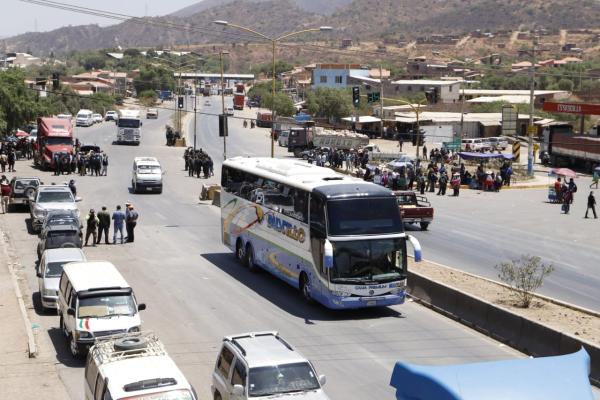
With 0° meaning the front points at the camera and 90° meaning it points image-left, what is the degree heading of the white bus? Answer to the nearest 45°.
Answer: approximately 315°

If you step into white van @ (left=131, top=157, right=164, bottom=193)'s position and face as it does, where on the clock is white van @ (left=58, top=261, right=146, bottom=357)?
white van @ (left=58, top=261, right=146, bottom=357) is roughly at 12 o'clock from white van @ (left=131, top=157, right=164, bottom=193).

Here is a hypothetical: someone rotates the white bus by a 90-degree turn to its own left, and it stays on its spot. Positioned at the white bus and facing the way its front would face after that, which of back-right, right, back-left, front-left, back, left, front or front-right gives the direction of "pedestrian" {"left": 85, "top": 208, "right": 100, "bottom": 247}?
left

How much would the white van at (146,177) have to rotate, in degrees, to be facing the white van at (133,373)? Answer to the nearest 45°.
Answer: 0° — it already faces it

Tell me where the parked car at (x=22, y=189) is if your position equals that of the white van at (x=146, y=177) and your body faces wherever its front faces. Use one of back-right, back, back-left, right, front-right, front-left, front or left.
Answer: front-right

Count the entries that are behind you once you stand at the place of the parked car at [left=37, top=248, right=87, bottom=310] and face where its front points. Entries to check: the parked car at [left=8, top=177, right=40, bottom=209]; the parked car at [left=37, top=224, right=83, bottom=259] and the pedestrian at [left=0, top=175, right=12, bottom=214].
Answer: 3

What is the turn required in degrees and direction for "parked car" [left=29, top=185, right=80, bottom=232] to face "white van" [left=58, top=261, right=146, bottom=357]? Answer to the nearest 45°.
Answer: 0° — it already faces it
